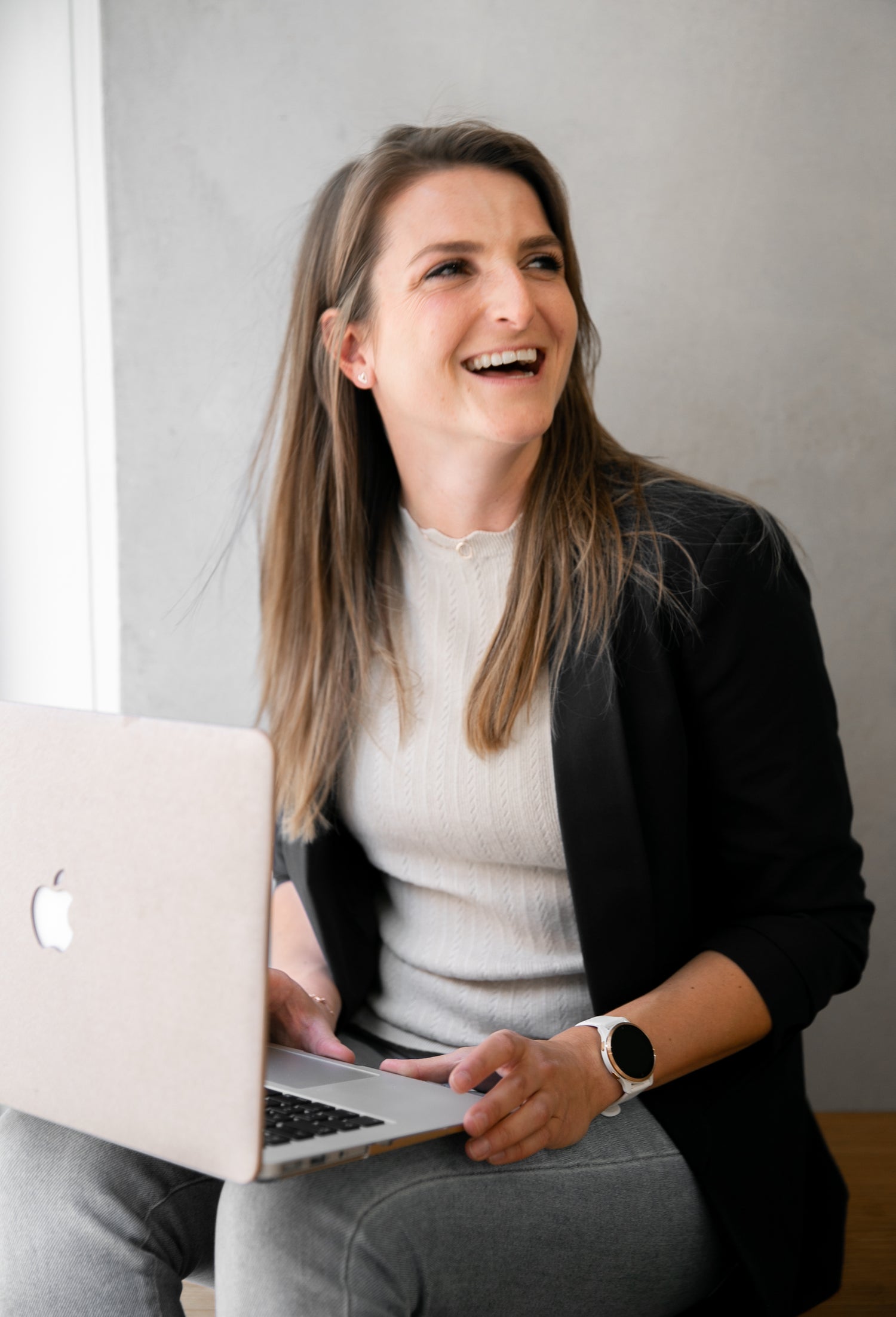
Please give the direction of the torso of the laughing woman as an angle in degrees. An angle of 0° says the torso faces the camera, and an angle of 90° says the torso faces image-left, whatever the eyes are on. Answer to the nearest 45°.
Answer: approximately 45°

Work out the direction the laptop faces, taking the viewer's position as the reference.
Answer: facing away from the viewer and to the right of the viewer
